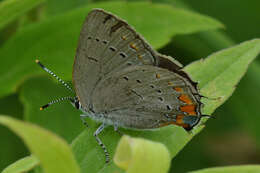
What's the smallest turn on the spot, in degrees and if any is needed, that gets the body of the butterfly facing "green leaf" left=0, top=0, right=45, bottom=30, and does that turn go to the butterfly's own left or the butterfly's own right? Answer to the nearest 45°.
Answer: approximately 45° to the butterfly's own right

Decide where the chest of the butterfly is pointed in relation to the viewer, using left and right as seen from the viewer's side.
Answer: facing to the left of the viewer

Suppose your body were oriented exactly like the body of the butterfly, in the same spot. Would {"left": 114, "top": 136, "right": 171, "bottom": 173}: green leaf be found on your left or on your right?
on your left

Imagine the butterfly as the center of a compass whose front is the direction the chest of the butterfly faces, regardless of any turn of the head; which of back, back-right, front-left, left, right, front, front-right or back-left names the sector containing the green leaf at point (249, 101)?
back-right

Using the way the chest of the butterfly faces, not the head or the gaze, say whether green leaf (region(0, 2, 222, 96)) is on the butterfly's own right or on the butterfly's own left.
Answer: on the butterfly's own right
